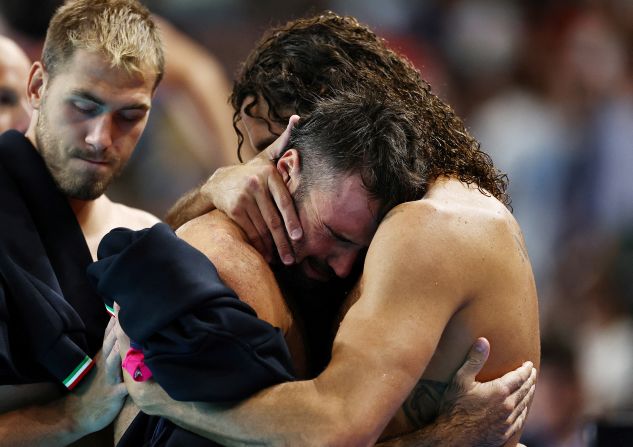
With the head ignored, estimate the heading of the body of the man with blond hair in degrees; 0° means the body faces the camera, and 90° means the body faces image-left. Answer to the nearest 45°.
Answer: approximately 315°

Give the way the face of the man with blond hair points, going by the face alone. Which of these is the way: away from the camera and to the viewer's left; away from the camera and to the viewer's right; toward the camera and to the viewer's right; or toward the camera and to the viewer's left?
toward the camera and to the viewer's right
